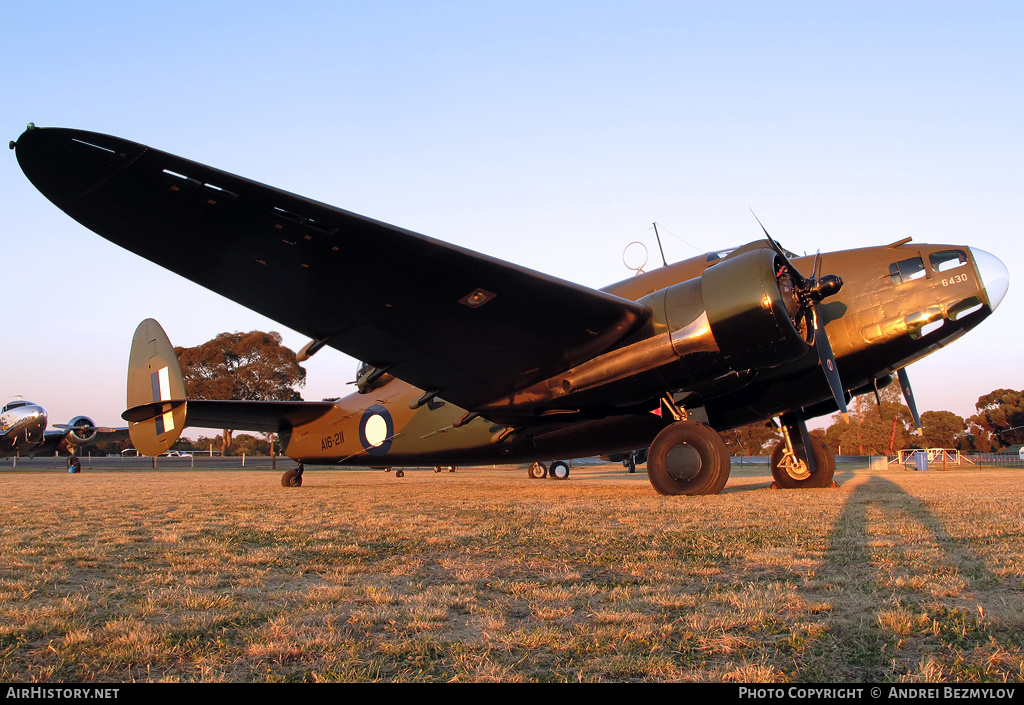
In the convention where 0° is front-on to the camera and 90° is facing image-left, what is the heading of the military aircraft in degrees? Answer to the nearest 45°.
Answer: approximately 315°
